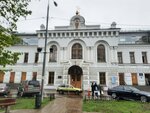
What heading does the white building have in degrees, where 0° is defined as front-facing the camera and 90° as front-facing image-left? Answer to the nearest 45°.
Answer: approximately 0°
